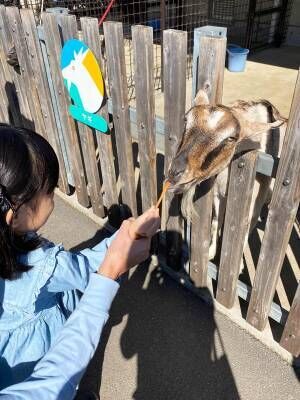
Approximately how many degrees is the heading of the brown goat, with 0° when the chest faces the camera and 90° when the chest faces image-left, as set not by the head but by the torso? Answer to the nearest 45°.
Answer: approximately 45°

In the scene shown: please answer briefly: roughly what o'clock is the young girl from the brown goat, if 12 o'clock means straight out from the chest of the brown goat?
The young girl is roughly at 12 o'clock from the brown goat.

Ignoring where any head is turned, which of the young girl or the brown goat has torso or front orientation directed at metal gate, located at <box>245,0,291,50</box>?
the young girl

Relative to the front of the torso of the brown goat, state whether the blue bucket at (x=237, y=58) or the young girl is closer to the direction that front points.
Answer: the young girl

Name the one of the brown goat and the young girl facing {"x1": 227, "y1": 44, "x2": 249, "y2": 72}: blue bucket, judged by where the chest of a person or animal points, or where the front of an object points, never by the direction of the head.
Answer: the young girl

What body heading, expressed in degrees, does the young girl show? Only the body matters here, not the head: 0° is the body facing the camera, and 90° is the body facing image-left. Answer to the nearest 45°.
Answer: approximately 225°

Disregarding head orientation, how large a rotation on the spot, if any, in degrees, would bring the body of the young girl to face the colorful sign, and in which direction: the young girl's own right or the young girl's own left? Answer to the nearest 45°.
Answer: approximately 45° to the young girl's own left

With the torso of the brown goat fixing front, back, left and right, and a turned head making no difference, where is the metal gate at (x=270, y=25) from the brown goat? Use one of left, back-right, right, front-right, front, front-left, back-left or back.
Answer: back-right

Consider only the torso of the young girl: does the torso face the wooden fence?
yes

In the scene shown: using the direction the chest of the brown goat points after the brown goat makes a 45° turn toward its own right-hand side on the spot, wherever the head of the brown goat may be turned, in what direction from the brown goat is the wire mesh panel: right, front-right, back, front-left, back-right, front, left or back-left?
right

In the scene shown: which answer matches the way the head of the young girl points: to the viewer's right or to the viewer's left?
to the viewer's right

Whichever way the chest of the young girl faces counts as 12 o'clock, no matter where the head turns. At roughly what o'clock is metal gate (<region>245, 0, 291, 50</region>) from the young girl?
The metal gate is roughly at 12 o'clock from the young girl.

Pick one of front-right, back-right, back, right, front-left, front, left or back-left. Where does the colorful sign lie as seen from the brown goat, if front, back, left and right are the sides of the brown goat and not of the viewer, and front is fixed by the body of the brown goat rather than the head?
right
